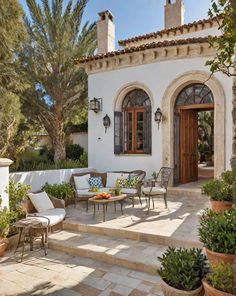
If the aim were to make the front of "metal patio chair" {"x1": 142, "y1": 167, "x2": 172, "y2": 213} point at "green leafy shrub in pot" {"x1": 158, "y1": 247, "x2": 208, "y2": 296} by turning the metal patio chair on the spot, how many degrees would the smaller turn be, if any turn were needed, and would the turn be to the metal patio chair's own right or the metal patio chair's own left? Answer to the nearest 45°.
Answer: approximately 45° to the metal patio chair's own left

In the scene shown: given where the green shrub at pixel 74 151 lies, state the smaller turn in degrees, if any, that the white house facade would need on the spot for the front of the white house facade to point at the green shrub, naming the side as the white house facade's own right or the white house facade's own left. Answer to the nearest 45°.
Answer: approximately 90° to the white house facade's own right

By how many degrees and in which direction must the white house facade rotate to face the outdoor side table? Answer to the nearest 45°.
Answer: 0° — it already faces it

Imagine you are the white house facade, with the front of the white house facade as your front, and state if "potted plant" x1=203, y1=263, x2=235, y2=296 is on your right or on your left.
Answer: on your left

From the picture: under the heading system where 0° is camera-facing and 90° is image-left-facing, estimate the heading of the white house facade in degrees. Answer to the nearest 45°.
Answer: approximately 45°

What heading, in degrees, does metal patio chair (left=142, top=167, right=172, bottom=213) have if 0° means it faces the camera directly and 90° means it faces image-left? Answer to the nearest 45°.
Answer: approximately 45°

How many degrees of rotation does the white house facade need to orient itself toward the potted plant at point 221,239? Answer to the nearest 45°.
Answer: approximately 45° to its left
